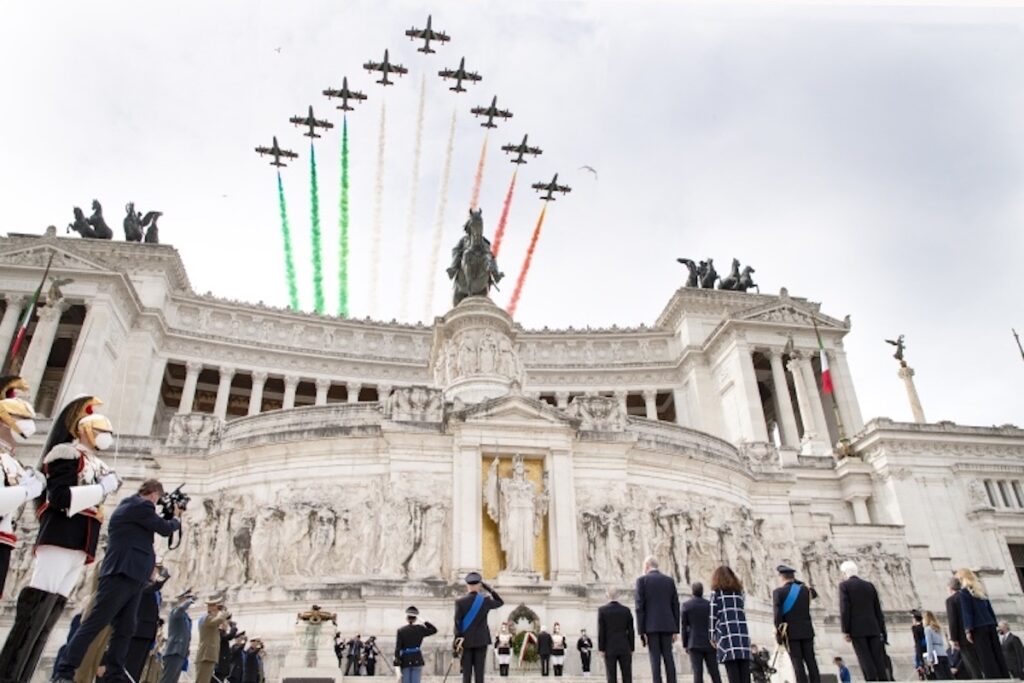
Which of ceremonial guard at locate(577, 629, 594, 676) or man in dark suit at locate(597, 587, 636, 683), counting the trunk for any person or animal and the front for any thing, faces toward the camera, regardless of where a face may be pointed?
the ceremonial guard

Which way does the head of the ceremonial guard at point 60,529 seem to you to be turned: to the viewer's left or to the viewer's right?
to the viewer's right

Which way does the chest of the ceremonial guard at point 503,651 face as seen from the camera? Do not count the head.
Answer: toward the camera

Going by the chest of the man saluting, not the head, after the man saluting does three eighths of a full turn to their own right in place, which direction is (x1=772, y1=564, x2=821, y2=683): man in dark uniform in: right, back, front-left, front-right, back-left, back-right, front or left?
front-left

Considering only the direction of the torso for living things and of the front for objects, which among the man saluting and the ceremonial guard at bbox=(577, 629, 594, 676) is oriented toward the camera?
the ceremonial guard

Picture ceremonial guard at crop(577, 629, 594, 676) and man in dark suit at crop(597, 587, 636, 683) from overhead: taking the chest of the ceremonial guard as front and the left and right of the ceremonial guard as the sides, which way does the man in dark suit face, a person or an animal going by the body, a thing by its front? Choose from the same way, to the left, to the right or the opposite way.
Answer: the opposite way

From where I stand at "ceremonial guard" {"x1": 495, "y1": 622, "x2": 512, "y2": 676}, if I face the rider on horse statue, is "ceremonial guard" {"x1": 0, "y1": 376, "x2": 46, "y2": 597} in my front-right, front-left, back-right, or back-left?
back-left

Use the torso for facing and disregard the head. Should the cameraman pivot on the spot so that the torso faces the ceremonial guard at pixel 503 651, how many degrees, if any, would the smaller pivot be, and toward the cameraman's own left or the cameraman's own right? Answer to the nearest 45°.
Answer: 0° — they already face them

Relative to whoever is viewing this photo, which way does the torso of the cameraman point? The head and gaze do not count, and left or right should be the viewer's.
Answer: facing away from the viewer and to the right of the viewer

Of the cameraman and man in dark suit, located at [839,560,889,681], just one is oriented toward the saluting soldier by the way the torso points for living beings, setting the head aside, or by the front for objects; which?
the cameraman

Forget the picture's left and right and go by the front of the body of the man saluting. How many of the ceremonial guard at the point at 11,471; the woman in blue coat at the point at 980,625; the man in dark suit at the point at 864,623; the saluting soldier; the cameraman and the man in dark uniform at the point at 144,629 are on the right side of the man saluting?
2

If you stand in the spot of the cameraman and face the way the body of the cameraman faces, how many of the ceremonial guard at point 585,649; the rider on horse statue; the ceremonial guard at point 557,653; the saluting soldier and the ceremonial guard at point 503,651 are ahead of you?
5

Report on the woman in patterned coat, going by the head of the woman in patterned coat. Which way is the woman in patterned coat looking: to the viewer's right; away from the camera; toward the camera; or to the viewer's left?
away from the camera

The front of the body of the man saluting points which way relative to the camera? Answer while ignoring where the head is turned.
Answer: away from the camera

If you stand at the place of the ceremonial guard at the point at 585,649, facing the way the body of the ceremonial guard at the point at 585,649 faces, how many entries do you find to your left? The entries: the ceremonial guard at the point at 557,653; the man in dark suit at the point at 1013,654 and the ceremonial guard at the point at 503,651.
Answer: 1

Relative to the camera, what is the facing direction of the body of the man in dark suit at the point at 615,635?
away from the camera

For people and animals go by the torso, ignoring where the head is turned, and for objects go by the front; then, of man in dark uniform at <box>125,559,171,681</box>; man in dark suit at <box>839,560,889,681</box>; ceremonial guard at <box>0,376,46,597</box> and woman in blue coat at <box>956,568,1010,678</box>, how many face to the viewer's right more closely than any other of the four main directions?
2

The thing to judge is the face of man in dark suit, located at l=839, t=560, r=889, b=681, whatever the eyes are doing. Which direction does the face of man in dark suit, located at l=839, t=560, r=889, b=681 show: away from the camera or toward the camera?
away from the camera

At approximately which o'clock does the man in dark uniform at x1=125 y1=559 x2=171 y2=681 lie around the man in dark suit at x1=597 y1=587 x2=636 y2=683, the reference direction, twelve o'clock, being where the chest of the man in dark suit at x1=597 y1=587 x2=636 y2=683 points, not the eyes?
the man in dark uniform at x1=125 y1=559 x2=171 y2=681 is roughly at 8 o'clock from the man in dark suit at x1=597 y1=587 x2=636 y2=683.

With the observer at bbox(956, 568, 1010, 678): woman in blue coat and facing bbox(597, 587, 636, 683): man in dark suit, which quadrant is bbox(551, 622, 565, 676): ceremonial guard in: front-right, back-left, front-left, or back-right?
front-right
